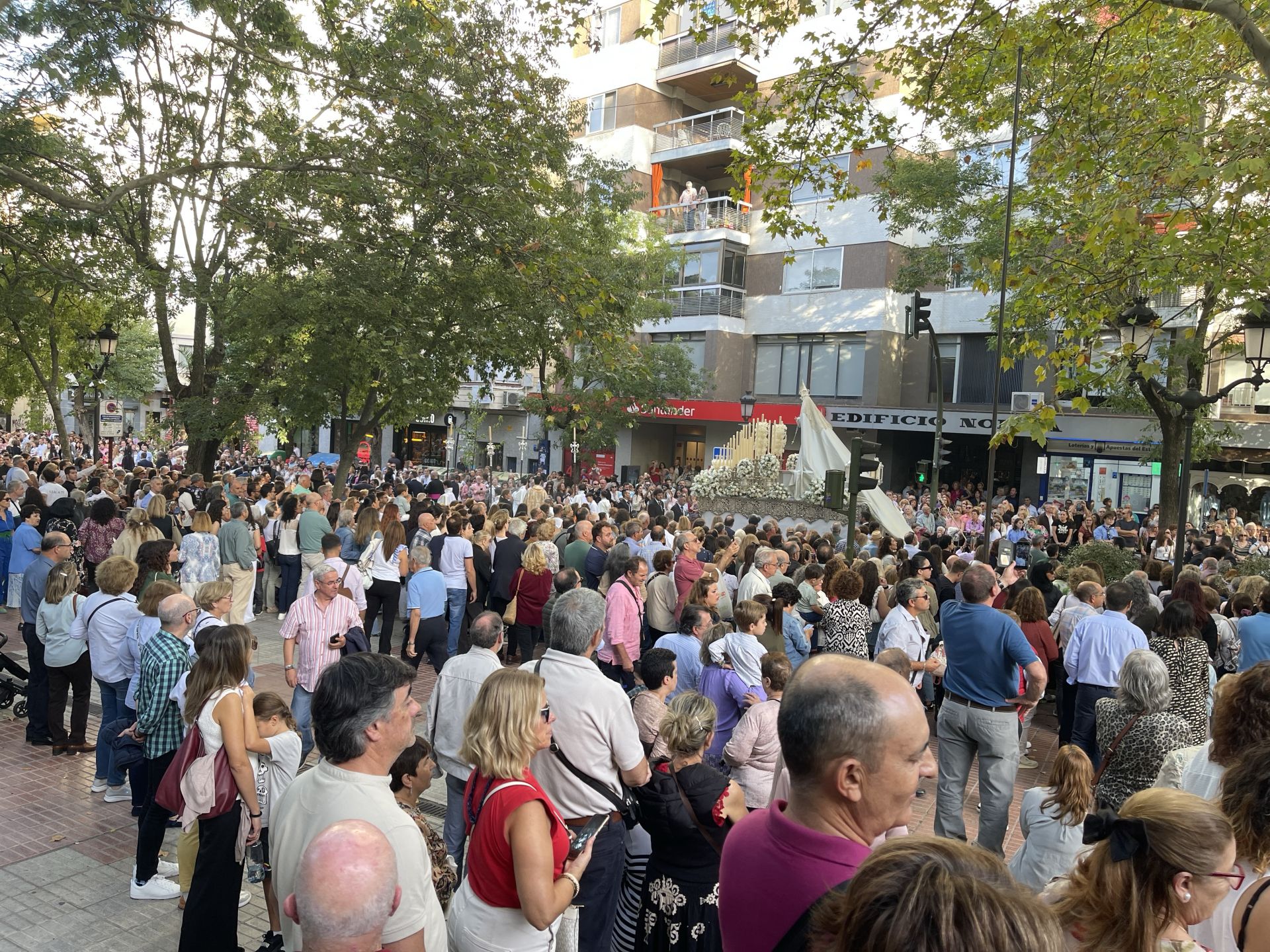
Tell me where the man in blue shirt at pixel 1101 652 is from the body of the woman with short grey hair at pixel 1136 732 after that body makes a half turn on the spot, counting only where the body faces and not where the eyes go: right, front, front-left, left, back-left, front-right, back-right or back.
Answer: back

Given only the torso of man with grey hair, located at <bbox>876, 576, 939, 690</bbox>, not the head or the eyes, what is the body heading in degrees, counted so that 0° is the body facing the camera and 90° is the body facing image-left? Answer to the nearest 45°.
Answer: approximately 270°

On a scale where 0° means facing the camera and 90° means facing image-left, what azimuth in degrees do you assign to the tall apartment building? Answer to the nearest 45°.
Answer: approximately 0°

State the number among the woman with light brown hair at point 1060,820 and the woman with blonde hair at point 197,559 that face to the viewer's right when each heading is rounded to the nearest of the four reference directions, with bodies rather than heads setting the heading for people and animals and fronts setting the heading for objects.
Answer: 0

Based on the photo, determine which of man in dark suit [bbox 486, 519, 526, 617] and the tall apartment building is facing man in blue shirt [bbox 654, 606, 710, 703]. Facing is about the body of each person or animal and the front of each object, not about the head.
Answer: the tall apartment building

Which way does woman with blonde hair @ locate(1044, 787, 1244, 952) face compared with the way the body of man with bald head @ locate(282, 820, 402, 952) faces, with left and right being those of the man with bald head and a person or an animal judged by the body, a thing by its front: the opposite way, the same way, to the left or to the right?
to the right

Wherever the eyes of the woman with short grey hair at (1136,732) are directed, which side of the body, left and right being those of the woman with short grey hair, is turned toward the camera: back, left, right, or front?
back

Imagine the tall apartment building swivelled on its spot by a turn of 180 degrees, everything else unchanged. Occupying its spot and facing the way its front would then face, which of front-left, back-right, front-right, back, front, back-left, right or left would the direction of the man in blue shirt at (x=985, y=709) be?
back

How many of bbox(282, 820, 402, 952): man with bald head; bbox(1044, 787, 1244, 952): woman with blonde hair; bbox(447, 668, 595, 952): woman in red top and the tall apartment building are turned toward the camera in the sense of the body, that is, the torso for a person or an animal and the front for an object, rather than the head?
1

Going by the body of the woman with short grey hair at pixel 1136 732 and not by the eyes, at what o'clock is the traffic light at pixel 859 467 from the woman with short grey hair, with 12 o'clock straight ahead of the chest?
The traffic light is roughly at 11 o'clock from the woman with short grey hair.

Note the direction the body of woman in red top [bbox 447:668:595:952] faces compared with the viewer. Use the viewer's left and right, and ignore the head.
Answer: facing to the right of the viewer

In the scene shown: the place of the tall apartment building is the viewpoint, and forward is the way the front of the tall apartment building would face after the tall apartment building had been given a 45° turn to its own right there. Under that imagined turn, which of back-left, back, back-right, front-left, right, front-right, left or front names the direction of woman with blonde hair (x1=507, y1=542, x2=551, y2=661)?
front-left

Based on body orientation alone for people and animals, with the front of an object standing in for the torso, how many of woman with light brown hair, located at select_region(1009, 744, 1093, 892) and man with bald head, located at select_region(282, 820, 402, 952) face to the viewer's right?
0

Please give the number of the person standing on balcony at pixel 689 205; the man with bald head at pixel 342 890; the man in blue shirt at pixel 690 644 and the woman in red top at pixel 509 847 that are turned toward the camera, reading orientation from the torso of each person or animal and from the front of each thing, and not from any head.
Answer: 1

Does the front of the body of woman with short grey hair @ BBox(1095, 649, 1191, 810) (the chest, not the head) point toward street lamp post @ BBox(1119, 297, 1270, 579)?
yes

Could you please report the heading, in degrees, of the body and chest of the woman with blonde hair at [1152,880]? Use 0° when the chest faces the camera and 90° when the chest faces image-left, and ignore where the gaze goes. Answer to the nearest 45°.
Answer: approximately 225°

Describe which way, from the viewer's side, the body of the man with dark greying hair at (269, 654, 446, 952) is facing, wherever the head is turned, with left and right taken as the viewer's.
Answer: facing away from the viewer and to the right of the viewer

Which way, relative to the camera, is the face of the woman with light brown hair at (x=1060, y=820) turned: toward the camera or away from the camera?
away from the camera
